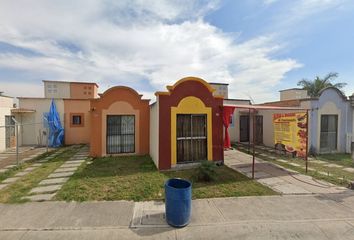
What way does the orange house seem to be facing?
toward the camera

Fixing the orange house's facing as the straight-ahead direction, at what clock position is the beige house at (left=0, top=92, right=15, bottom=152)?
The beige house is roughly at 4 o'clock from the orange house.

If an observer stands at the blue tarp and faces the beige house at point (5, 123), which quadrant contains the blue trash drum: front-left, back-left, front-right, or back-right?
back-left

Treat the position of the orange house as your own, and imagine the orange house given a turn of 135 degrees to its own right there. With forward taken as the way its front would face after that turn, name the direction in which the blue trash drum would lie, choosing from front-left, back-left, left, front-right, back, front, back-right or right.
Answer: back-left

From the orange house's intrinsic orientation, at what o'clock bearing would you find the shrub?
The shrub is roughly at 11 o'clock from the orange house.

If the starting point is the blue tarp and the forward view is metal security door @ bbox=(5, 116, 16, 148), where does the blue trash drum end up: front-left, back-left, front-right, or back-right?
back-left

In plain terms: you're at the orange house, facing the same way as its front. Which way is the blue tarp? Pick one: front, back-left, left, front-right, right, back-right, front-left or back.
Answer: back-right
